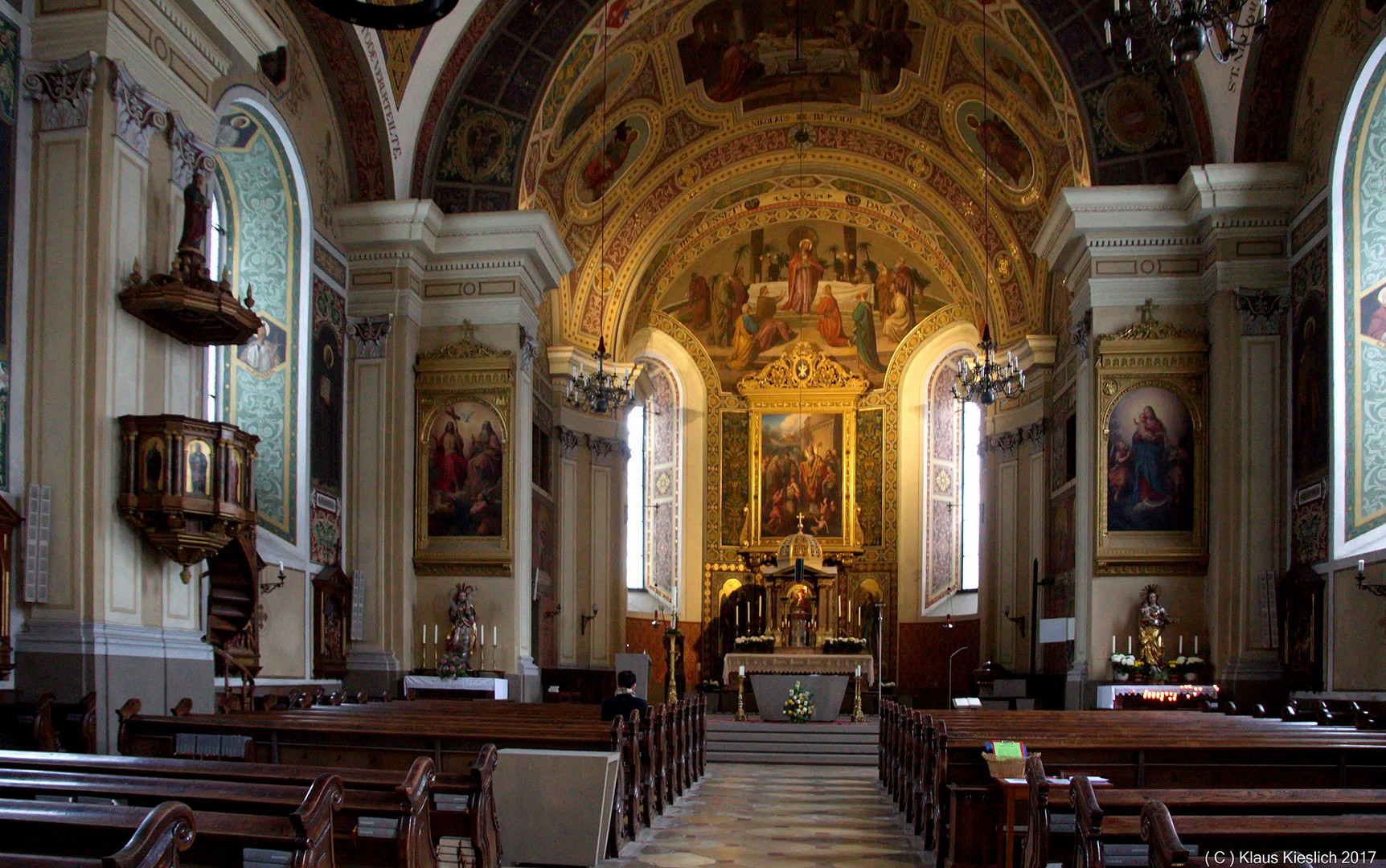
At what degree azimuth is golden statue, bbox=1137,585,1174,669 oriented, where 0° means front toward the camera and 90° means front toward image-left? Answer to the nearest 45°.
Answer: approximately 0°

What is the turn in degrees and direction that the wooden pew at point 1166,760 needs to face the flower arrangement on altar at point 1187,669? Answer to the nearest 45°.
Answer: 0° — it already faces it

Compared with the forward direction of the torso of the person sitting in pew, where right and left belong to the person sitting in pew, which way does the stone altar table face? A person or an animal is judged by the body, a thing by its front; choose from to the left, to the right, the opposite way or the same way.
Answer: the opposite way

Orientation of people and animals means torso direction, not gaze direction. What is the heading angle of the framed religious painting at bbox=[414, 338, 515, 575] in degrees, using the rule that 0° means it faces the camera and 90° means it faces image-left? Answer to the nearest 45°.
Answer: approximately 0°

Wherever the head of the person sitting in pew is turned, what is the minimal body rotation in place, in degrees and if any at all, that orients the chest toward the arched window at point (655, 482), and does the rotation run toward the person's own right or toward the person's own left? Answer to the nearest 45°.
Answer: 0° — they already face it

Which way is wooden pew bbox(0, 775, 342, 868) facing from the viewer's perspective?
away from the camera

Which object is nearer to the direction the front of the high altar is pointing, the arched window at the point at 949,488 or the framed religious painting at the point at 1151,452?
the framed religious painting

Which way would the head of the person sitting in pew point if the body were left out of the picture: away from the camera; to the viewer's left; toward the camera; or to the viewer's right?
away from the camera

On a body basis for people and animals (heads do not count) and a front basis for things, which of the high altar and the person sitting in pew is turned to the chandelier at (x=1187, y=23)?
the high altar

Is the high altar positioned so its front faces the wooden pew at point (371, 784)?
yes

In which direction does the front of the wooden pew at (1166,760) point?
away from the camera
